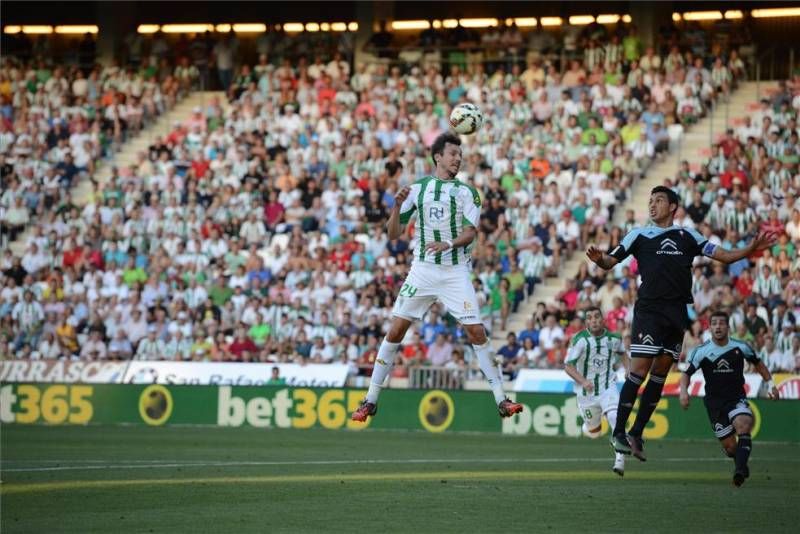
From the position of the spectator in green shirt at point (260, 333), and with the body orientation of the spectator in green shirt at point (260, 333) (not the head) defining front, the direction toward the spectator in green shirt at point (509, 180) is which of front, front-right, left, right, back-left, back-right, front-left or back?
left

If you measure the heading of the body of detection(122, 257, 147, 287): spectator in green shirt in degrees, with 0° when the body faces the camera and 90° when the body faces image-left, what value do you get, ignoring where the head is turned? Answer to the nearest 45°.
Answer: approximately 0°

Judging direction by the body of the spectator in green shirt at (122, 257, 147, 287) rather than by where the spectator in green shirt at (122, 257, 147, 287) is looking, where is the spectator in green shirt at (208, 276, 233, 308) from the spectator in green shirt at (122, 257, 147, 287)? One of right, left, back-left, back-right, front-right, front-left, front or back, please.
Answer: front-left

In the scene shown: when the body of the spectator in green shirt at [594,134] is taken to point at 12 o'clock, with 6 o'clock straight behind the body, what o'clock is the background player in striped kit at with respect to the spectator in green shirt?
The background player in striped kit is roughly at 12 o'clock from the spectator in green shirt.

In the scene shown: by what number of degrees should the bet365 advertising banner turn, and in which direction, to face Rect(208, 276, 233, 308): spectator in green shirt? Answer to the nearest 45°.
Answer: approximately 135° to its right
